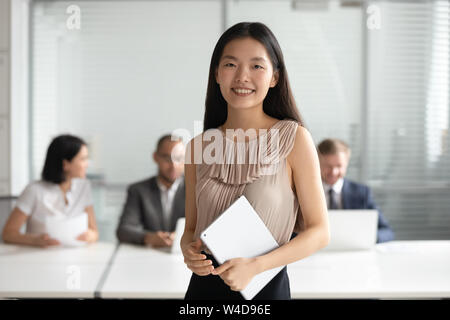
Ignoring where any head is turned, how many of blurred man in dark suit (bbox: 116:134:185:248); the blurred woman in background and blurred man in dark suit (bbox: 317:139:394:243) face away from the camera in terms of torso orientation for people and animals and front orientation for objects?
0

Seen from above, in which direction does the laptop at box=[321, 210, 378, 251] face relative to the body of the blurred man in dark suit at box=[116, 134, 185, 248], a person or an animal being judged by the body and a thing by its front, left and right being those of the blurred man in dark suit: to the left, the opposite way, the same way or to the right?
the opposite way

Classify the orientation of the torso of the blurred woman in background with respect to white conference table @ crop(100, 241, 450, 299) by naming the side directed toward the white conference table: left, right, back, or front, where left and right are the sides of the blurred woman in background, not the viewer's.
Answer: front

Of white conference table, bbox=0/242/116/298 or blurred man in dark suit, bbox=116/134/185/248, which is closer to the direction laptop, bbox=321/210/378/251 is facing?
the blurred man in dark suit

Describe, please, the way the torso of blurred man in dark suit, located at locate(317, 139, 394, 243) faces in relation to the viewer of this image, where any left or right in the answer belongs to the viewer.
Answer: facing the viewer

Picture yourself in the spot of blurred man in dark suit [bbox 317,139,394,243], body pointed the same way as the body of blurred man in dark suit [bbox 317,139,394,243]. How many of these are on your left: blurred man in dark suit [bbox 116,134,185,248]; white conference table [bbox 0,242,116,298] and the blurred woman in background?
0

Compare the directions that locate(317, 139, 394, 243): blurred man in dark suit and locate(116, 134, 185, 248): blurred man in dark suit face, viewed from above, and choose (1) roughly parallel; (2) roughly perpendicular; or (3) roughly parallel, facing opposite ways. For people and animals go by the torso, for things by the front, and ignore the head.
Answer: roughly parallel

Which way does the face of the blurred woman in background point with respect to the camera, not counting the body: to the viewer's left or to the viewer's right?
to the viewer's right

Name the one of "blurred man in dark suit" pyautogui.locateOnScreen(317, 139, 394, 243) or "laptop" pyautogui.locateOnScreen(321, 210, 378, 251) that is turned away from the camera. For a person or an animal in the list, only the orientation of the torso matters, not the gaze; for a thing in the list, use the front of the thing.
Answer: the laptop

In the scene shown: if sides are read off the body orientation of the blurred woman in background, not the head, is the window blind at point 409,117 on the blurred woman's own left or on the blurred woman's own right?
on the blurred woman's own left

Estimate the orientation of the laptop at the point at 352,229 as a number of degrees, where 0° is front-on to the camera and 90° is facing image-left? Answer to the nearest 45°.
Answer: approximately 180°

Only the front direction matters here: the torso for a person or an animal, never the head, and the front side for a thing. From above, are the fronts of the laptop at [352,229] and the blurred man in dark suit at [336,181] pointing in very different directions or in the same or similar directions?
very different directions

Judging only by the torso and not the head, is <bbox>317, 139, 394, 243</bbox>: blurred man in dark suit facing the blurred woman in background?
no

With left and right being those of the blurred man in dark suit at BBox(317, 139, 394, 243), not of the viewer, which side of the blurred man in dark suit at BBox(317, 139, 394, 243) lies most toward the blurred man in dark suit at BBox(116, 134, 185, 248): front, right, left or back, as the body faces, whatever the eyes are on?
right

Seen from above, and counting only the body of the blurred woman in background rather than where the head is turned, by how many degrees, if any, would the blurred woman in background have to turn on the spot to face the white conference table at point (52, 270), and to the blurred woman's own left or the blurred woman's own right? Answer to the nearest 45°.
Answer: approximately 45° to the blurred woman's own right
